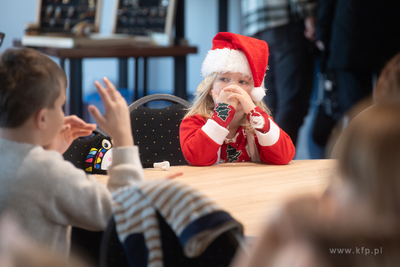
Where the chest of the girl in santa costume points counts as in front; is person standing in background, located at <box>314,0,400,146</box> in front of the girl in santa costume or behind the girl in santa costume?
behind

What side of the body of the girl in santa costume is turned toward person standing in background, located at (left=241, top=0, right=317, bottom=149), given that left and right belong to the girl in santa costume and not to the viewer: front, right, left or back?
back

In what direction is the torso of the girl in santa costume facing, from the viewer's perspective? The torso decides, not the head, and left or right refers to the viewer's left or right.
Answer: facing the viewer
